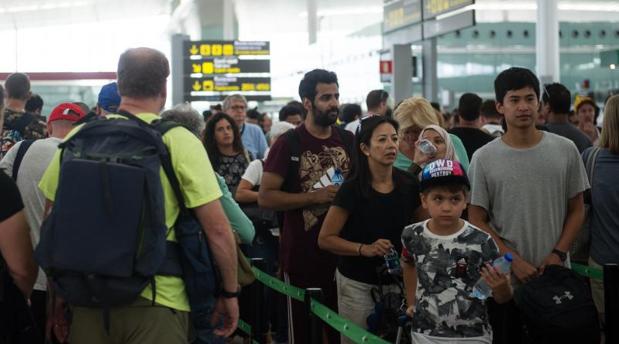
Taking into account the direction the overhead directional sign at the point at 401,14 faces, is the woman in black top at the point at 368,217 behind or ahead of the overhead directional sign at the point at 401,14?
ahead

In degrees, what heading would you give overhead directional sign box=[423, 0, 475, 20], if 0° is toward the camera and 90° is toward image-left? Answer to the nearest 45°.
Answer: approximately 45°

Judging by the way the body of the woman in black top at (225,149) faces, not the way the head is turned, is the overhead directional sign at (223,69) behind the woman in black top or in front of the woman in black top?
behind

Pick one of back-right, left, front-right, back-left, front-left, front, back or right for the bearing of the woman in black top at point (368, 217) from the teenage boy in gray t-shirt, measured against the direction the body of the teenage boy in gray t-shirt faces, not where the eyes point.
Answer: right

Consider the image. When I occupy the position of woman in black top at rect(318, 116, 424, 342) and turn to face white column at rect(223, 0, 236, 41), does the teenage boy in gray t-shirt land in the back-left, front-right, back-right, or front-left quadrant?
back-right

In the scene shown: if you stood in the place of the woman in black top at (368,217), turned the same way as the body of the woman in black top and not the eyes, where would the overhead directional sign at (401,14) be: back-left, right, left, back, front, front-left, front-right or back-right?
back-left
